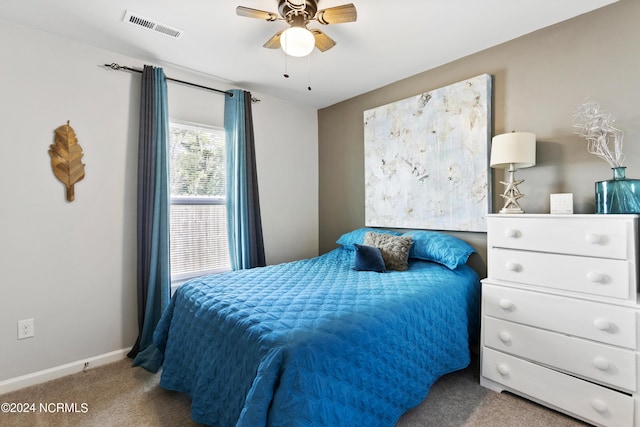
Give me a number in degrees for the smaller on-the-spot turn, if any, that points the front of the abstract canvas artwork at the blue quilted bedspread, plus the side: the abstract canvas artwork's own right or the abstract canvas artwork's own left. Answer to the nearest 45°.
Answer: approximately 45° to the abstract canvas artwork's own left

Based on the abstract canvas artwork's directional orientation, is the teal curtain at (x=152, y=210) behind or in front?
in front

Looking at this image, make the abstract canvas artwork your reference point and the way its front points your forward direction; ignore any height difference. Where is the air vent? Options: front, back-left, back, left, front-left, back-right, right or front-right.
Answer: front

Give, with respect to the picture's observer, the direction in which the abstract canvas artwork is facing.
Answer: facing the viewer and to the left of the viewer

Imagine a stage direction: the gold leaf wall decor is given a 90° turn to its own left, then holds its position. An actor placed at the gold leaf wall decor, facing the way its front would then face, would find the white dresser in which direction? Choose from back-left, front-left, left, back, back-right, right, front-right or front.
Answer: front-right

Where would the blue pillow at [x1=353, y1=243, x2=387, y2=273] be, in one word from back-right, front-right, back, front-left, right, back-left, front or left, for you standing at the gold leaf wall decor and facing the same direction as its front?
front-left

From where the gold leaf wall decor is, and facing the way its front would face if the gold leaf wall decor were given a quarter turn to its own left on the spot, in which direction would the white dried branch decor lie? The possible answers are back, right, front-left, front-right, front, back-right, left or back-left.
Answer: front-right

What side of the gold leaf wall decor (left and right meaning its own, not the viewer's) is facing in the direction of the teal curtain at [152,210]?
left

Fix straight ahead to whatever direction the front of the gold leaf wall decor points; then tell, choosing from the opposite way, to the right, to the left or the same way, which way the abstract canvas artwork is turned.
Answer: to the right

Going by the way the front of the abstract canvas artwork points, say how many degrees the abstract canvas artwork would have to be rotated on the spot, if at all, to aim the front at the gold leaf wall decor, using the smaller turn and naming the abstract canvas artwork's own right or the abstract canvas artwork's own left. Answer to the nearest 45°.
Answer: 0° — it already faces it

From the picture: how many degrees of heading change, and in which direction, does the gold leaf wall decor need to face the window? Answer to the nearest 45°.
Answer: approximately 90° to its left

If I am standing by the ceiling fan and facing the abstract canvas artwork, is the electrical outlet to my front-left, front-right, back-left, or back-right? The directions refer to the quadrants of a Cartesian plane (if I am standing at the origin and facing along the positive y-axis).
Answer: back-left
